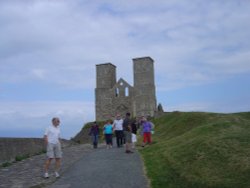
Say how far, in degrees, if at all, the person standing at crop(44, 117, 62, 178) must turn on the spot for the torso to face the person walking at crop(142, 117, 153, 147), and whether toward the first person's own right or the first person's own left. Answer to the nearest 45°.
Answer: approximately 90° to the first person's own left

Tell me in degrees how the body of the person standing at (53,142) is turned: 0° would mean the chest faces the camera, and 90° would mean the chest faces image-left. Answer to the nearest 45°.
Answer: approximately 315°
